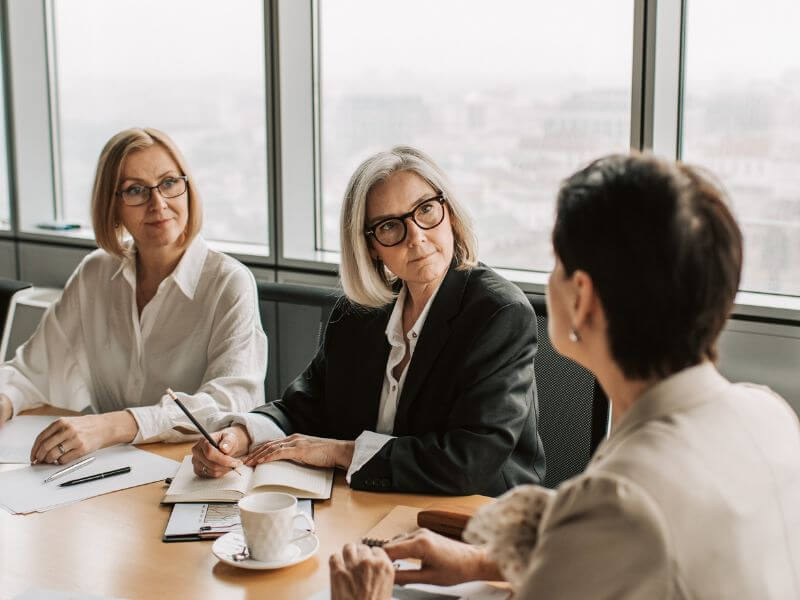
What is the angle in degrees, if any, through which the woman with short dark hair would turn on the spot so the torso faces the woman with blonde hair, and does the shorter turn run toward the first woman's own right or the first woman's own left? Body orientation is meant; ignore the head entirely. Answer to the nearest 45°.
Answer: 0° — they already face them

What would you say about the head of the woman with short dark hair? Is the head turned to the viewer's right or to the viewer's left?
to the viewer's left

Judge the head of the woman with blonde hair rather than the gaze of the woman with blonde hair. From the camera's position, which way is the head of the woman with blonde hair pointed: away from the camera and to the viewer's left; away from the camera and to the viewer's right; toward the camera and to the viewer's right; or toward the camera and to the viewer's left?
toward the camera and to the viewer's right

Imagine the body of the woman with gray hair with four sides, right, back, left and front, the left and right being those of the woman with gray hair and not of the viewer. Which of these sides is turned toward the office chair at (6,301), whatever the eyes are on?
right

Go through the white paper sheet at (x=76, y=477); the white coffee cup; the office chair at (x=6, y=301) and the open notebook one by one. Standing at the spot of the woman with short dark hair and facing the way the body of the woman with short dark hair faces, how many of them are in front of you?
4

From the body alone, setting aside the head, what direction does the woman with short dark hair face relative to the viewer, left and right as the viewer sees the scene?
facing away from the viewer and to the left of the viewer

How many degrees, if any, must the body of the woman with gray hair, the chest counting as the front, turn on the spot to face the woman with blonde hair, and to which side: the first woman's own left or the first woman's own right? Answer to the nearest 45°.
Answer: approximately 90° to the first woman's own right

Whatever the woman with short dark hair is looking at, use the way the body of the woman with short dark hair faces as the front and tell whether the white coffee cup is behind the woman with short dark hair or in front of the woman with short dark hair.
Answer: in front

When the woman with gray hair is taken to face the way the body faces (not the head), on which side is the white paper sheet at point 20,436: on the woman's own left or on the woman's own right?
on the woman's own right

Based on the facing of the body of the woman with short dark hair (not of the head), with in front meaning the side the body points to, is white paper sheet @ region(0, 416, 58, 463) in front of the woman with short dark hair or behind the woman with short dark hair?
in front

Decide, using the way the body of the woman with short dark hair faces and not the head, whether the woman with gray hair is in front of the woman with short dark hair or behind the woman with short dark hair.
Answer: in front
